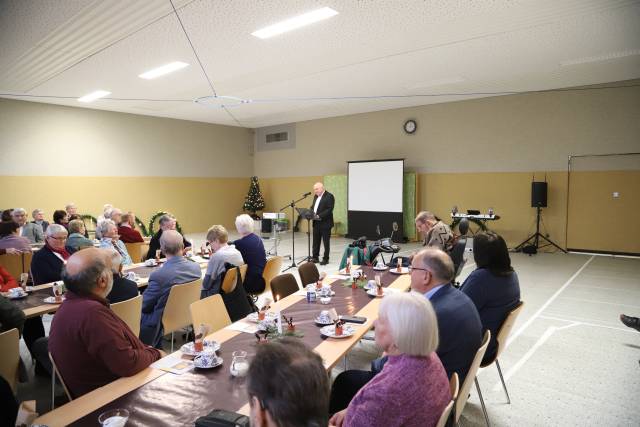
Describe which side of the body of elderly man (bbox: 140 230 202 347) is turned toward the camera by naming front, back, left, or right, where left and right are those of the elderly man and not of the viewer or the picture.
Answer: back

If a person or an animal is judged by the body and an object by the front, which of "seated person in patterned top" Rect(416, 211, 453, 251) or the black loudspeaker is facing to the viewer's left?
the seated person in patterned top

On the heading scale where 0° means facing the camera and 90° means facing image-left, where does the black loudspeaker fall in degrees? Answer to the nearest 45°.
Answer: approximately 0°

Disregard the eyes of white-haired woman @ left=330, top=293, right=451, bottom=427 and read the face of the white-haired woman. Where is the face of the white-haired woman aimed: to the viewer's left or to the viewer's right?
to the viewer's left

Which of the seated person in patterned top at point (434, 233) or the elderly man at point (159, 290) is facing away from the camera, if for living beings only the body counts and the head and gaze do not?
the elderly man

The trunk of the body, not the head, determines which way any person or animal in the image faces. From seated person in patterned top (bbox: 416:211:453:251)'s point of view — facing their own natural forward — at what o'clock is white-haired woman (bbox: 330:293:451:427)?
The white-haired woman is roughly at 9 o'clock from the seated person in patterned top.

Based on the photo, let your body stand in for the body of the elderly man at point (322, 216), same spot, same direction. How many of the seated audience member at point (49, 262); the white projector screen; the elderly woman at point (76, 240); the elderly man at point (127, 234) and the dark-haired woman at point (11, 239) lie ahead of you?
4

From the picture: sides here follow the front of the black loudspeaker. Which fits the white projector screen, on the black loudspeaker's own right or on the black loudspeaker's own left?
on the black loudspeaker's own right

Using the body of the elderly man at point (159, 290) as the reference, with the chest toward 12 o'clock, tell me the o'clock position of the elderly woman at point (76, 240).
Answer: The elderly woman is roughly at 11 o'clock from the elderly man.

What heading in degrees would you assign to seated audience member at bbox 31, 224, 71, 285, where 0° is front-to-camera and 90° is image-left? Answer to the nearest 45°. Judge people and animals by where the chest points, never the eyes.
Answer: approximately 315°

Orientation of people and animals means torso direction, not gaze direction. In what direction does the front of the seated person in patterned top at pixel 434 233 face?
to the viewer's left
